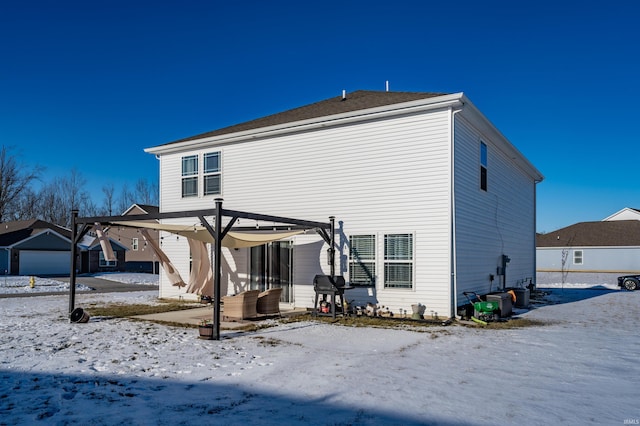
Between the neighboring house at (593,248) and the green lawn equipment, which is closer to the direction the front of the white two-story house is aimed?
the neighboring house

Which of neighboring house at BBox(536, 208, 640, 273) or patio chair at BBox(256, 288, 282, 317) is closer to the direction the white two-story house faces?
the neighboring house

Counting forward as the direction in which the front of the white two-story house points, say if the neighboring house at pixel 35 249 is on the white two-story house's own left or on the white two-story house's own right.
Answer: on the white two-story house's own left

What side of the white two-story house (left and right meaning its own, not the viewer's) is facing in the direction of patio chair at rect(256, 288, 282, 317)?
back

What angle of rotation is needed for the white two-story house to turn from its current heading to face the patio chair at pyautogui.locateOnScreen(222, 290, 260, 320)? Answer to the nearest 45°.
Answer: approximately 180°

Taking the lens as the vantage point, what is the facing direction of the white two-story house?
facing away from the viewer and to the right of the viewer

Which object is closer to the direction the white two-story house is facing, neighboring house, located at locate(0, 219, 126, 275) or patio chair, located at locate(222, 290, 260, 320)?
the neighboring house

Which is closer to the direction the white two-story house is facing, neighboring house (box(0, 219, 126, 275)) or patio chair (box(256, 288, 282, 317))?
the neighboring house

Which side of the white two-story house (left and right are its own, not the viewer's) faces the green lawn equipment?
right
